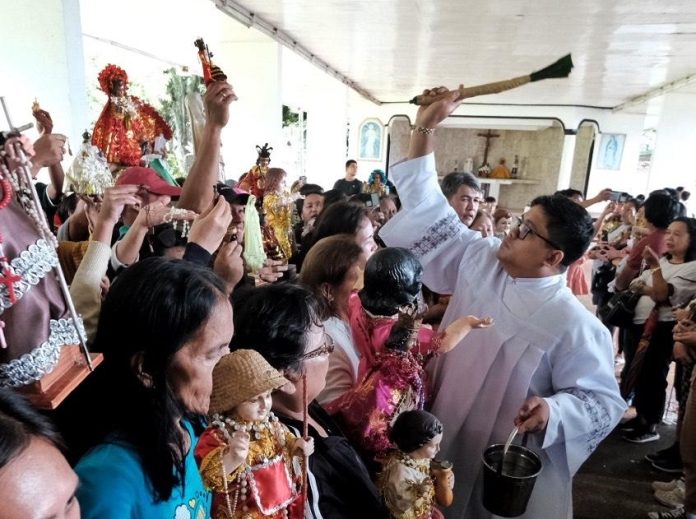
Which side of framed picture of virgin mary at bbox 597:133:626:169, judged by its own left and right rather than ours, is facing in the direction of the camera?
front

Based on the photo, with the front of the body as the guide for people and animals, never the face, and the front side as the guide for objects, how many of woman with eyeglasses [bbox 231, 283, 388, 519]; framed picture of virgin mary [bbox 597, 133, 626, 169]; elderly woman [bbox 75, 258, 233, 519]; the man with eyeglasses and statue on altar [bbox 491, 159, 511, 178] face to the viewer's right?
2

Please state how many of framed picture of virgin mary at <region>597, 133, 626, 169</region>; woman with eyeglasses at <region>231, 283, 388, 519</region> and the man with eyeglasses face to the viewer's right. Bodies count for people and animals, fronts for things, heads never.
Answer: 1

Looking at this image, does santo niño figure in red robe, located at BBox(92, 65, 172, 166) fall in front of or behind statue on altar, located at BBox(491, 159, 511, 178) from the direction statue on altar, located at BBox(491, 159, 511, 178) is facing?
in front

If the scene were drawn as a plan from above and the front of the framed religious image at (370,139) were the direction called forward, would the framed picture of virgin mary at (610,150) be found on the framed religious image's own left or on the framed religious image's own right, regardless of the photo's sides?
on the framed religious image's own left

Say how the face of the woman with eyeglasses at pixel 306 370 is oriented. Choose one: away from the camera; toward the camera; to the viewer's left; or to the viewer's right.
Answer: to the viewer's right

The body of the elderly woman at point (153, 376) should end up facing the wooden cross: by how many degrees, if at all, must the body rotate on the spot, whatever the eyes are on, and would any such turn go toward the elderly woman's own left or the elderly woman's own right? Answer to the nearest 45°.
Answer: approximately 45° to the elderly woman's own left

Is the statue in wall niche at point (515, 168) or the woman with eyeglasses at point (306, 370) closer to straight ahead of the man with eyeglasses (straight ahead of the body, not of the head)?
the woman with eyeglasses

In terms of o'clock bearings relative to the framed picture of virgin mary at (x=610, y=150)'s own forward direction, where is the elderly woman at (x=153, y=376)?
The elderly woman is roughly at 12 o'clock from the framed picture of virgin mary.

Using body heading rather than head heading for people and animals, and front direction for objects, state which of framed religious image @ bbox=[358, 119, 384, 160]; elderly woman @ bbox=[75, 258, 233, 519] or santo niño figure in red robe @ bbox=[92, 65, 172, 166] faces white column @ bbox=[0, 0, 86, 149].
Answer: the framed religious image

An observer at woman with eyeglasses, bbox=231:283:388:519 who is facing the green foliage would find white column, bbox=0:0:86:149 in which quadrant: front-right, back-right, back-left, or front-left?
front-left

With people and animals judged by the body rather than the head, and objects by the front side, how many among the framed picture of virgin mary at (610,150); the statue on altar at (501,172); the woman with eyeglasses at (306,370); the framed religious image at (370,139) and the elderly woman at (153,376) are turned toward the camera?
3

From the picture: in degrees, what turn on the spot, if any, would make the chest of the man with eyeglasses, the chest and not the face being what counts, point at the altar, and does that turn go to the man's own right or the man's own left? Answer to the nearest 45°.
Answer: approximately 135° to the man's own right

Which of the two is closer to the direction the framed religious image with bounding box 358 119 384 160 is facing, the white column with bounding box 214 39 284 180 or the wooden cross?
the white column

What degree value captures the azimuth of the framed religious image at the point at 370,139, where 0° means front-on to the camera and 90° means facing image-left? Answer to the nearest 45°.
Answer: approximately 0°

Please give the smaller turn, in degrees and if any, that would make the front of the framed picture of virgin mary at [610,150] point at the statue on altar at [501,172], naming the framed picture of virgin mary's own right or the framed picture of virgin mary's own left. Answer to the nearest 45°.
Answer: approximately 90° to the framed picture of virgin mary's own right

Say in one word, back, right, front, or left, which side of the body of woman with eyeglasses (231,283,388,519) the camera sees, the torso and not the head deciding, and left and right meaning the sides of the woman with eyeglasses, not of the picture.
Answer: right

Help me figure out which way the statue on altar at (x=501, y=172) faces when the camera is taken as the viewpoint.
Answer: facing the viewer

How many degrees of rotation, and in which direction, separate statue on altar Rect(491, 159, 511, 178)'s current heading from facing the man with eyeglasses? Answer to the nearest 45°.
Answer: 0° — it already faces them

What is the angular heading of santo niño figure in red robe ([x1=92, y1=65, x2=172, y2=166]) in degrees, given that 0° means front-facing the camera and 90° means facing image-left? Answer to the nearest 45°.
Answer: approximately 315°
